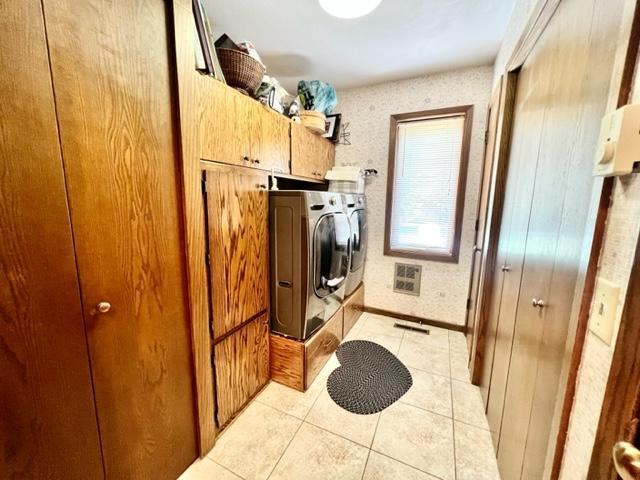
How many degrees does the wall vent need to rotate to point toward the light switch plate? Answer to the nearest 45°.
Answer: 0° — it already faces it

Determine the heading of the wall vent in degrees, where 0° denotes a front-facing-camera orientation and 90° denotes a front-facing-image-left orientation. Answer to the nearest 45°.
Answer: approximately 0°

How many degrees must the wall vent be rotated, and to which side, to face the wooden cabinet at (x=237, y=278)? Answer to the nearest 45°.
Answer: approximately 45° to its right

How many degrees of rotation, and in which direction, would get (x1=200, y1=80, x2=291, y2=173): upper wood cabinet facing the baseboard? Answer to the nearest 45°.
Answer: approximately 45° to its left

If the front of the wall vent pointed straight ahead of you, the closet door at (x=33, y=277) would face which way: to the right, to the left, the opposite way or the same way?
to the left

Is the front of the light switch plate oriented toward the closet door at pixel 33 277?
yes

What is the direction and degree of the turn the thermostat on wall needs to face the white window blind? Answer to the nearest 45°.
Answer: approximately 90° to its right

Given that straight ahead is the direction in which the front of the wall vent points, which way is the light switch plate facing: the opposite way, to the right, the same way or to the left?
to the right
